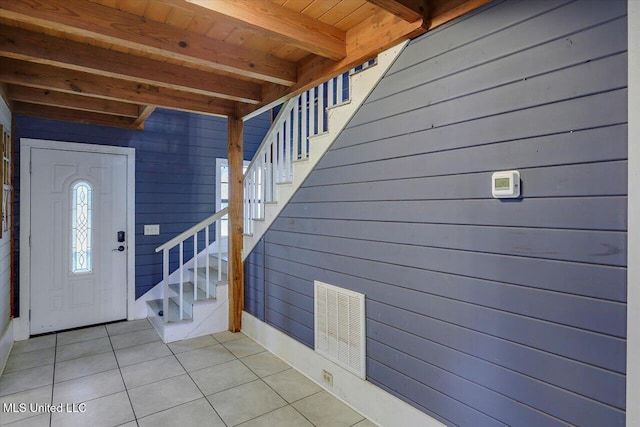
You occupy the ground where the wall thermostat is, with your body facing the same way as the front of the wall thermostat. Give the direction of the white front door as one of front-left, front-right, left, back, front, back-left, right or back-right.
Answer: front-right

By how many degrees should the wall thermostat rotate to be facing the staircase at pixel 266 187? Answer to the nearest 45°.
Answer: approximately 90° to its right

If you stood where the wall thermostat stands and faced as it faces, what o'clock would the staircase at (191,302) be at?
The staircase is roughly at 2 o'clock from the wall thermostat.
